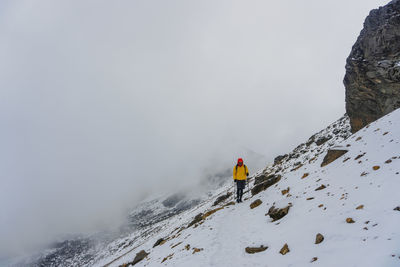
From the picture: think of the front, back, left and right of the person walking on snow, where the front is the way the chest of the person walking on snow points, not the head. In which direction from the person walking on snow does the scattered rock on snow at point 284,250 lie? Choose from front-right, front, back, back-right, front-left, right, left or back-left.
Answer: front

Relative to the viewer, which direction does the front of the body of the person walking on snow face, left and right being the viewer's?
facing the viewer

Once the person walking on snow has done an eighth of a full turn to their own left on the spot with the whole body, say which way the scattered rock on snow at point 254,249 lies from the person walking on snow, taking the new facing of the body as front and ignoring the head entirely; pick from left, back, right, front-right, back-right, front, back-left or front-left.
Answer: front-right

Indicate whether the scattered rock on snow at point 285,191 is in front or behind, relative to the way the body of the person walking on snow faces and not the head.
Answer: in front

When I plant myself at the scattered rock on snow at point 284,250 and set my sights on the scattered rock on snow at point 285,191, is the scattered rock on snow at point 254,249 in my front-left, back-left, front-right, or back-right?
front-left

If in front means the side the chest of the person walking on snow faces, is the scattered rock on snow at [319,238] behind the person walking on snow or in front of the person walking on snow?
in front
